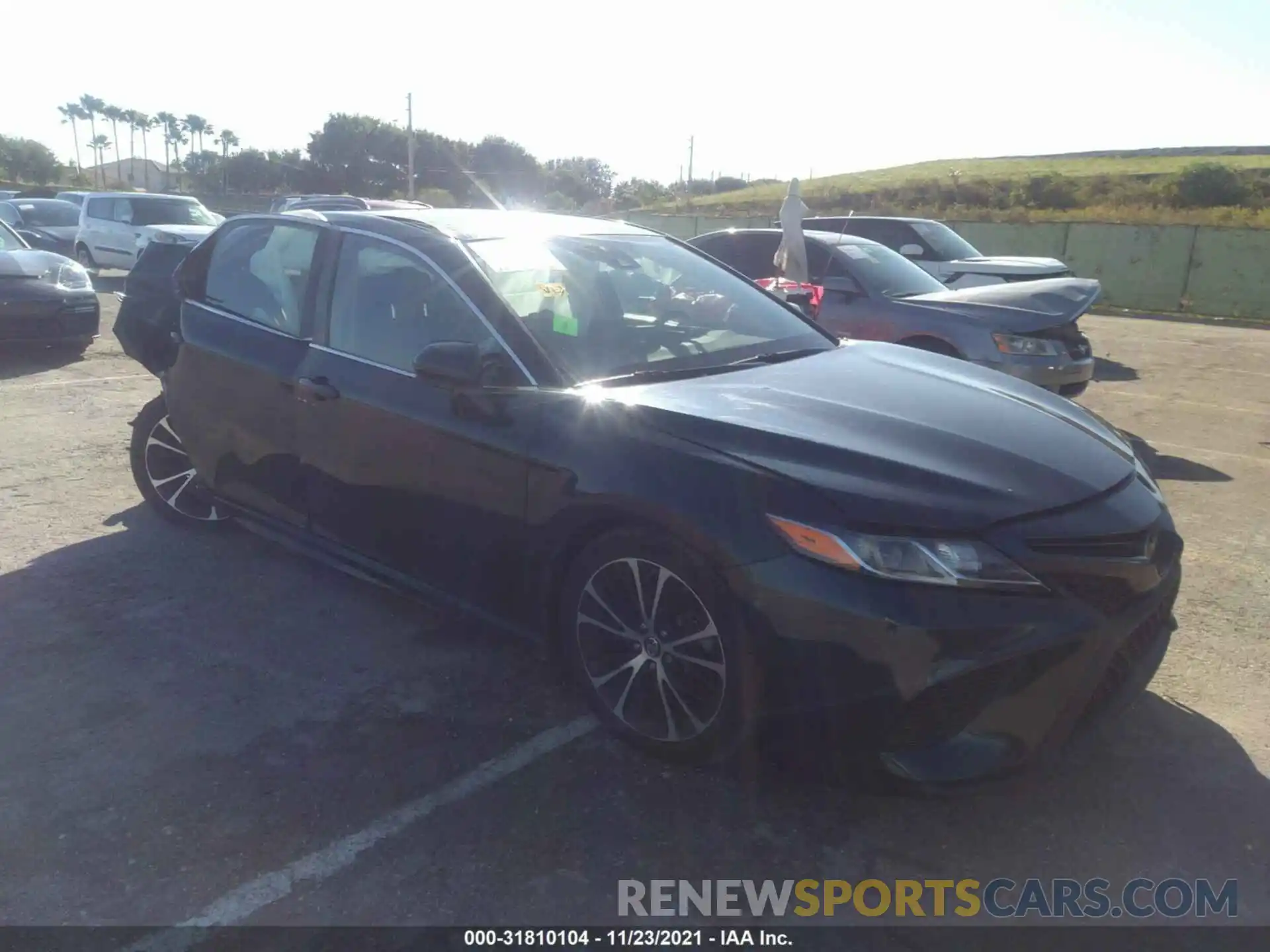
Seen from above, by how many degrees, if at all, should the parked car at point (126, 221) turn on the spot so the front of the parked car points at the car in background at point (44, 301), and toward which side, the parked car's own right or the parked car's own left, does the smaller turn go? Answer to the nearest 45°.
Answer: approximately 45° to the parked car's own right

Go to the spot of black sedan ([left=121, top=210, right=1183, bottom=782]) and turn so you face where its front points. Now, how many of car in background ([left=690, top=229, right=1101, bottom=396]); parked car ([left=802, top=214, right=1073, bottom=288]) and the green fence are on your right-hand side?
0

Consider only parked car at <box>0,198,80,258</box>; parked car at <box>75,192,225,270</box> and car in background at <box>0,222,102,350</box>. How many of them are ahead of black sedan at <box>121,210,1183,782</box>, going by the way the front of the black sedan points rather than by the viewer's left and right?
0

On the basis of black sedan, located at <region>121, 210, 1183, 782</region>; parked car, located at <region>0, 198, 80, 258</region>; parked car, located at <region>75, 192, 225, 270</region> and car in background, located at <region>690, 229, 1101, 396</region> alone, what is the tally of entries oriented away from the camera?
0

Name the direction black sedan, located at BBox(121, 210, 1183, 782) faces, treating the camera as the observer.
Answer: facing the viewer and to the right of the viewer

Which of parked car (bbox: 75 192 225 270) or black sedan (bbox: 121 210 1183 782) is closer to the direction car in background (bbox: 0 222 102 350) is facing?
the black sedan

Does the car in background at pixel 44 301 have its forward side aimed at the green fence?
no

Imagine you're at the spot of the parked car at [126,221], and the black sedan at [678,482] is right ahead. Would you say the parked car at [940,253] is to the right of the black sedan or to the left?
left

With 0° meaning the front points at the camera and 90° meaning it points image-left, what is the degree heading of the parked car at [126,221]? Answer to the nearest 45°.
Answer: approximately 315°

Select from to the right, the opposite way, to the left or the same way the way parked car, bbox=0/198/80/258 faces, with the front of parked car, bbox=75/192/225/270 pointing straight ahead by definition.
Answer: the same way

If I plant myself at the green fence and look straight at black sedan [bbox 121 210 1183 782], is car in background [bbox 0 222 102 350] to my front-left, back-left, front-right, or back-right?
front-right

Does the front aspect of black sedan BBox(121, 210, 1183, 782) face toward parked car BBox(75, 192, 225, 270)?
no

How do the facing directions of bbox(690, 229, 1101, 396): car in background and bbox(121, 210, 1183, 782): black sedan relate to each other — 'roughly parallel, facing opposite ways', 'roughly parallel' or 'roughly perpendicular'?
roughly parallel

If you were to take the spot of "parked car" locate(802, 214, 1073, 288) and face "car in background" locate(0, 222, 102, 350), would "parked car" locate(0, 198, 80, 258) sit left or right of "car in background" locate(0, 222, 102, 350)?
right

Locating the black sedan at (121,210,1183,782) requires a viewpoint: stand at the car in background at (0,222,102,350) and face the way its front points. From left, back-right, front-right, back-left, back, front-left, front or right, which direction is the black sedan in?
front-right

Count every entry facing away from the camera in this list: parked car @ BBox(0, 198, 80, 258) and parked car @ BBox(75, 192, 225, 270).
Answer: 0

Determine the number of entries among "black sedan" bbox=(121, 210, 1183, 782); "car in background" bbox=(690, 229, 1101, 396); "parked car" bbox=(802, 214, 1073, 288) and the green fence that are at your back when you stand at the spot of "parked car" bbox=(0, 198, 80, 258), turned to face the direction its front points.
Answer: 0
